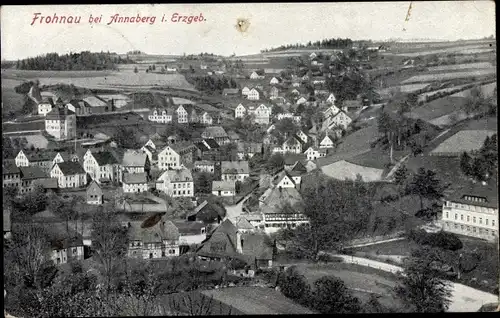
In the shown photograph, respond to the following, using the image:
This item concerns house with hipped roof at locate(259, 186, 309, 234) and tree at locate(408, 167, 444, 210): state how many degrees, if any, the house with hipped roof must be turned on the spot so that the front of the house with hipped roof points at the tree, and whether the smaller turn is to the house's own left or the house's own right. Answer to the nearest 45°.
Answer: approximately 90° to the house's own left

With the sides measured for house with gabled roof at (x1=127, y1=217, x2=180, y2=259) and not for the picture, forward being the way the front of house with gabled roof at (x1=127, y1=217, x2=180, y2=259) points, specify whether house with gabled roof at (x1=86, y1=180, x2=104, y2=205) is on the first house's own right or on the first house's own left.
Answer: on the first house's own right

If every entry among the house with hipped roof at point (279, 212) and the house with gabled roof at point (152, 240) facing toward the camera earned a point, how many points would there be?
2

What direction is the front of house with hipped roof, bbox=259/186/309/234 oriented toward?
toward the camera

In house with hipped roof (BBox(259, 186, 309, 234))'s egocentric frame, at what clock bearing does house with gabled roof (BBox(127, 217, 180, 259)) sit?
house with gabled roof (BBox(127, 217, 180, 259)) is roughly at 3 o'clock from house with hipped roof (BBox(259, 186, 309, 234)).

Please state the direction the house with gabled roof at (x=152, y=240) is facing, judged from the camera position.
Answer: facing the viewer
